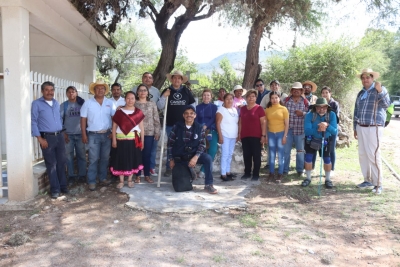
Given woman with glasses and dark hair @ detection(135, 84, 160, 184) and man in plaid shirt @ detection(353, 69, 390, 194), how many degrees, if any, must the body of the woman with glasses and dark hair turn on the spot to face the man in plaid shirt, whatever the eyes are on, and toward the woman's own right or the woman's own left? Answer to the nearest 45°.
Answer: approximately 90° to the woman's own left

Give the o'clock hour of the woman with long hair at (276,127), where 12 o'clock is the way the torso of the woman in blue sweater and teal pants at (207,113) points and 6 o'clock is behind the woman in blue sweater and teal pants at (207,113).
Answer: the woman with long hair at (276,127) is roughly at 9 o'clock from the woman in blue sweater and teal pants at (207,113).

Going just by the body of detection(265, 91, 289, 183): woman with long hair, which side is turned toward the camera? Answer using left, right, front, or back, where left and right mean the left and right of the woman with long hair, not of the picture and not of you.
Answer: front

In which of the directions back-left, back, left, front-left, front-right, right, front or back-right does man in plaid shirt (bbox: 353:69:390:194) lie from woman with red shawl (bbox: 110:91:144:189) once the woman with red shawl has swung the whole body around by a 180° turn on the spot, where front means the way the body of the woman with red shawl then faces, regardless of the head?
right

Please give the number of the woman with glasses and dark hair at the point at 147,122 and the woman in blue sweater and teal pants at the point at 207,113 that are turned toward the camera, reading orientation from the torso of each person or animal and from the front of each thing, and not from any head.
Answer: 2

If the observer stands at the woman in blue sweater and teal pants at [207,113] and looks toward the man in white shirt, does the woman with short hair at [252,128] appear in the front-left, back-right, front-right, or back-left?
back-left

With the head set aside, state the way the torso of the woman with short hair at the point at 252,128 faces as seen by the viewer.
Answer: toward the camera

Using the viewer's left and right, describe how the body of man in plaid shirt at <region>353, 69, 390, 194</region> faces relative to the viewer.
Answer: facing the viewer and to the left of the viewer

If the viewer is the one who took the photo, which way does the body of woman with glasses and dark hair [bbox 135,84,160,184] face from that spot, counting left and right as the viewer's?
facing the viewer

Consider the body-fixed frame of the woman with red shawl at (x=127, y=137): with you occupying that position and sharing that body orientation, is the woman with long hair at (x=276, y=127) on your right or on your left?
on your left

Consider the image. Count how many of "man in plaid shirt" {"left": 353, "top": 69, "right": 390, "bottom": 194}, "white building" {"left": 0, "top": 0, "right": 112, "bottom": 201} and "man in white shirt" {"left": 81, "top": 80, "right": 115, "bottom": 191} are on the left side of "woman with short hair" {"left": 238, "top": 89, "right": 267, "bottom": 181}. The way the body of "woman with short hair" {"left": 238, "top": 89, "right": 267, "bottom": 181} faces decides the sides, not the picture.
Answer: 1
